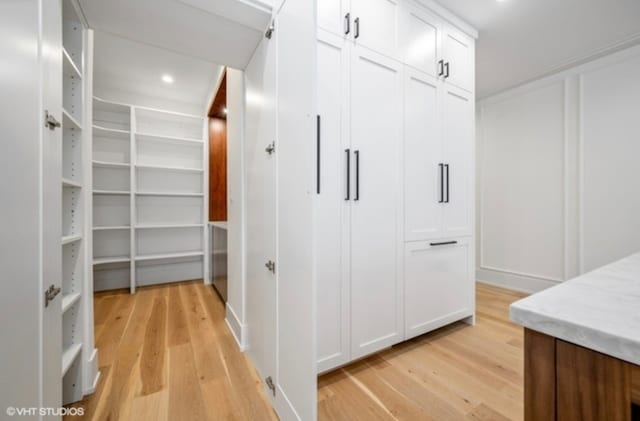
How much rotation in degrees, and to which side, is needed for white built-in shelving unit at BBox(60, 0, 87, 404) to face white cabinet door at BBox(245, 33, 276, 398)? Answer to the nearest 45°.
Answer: approximately 45° to its right

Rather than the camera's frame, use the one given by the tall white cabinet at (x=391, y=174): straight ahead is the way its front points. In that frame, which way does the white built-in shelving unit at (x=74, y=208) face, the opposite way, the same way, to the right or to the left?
to the left

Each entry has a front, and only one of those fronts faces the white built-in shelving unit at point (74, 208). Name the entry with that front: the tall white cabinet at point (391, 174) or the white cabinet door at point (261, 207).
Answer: the white cabinet door

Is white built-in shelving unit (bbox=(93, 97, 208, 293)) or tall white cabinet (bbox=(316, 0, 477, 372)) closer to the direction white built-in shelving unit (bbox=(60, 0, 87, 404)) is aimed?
the tall white cabinet

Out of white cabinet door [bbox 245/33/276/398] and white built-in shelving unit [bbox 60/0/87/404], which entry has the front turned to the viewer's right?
the white built-in shelving unit

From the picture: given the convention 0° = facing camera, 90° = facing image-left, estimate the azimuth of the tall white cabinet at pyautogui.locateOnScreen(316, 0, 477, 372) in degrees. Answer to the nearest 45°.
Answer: approximately 315°

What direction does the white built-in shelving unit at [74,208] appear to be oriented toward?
to the viewer's right

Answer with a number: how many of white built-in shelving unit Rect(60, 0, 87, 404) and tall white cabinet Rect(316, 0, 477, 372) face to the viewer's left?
0

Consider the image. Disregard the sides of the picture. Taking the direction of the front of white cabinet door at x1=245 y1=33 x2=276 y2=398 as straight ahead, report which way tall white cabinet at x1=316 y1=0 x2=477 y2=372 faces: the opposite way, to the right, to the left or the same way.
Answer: to the left
